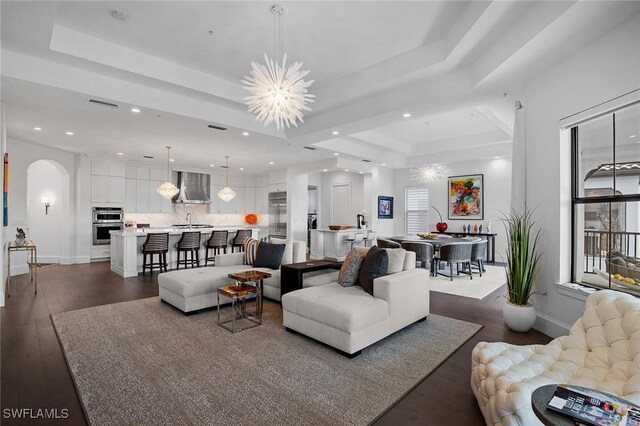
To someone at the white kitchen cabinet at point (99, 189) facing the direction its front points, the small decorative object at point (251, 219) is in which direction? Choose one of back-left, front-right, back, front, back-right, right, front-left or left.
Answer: left

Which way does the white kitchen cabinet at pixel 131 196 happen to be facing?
toward the camera

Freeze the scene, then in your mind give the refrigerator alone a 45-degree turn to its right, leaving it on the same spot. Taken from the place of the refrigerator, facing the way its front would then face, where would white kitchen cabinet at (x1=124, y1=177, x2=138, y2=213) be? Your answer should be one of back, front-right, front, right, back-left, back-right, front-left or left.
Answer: front-right

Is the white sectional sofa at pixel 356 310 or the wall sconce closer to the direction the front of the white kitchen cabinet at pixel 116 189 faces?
the white sectional sofa

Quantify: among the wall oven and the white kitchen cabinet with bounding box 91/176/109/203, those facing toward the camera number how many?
2

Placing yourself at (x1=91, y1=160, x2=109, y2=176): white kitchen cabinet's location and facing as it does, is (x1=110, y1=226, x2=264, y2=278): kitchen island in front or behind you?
in front

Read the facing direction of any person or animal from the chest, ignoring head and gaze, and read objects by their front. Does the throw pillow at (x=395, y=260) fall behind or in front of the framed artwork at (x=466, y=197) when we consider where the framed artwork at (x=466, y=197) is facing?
in front

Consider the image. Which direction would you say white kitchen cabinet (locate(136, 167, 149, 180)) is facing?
toward the camera

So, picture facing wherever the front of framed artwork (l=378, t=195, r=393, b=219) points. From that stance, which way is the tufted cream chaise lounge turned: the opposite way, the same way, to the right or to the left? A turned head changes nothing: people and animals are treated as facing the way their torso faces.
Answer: to the right

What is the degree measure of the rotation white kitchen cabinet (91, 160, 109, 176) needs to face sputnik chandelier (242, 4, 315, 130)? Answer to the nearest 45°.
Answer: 0° — it already faces it

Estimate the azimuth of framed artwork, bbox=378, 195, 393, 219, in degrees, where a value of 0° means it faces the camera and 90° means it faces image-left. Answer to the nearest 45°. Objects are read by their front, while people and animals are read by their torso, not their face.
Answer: approximately 0°

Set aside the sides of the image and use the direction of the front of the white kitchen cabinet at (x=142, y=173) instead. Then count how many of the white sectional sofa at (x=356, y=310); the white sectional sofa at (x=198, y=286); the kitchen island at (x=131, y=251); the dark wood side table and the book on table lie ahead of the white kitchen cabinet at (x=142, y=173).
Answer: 5

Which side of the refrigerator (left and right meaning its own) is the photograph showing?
front

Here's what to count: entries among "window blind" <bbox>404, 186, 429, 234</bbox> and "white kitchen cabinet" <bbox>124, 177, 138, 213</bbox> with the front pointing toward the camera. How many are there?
2

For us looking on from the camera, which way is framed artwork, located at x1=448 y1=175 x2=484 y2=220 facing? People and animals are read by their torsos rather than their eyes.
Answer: facing the viewer
